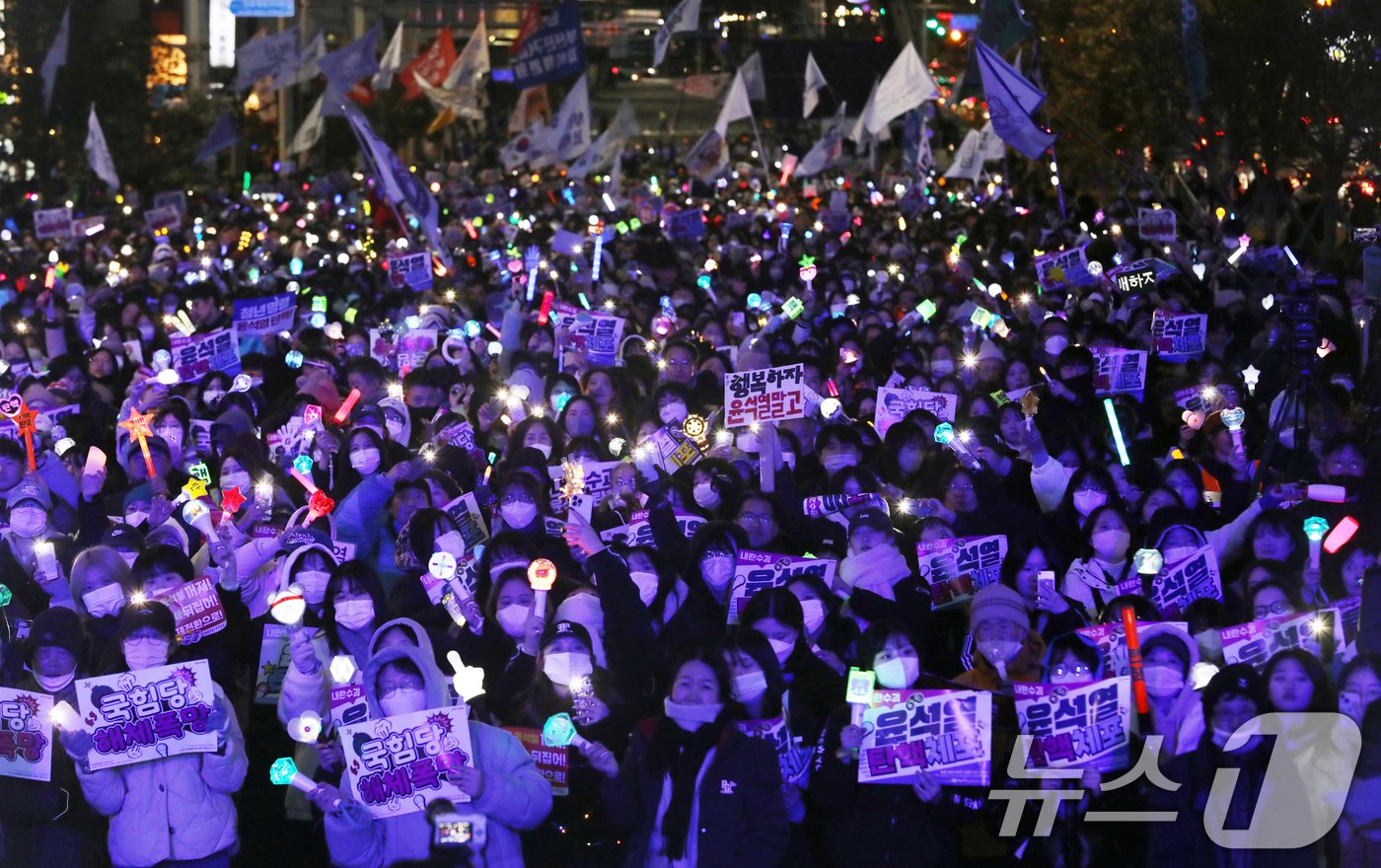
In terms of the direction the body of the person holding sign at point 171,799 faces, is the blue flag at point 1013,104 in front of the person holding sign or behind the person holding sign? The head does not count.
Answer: behind

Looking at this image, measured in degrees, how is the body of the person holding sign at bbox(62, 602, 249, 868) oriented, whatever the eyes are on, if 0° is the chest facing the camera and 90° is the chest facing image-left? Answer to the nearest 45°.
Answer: approximately 0°

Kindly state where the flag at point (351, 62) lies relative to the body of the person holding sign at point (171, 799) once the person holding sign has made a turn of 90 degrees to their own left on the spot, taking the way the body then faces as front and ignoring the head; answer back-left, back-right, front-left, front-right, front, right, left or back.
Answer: left

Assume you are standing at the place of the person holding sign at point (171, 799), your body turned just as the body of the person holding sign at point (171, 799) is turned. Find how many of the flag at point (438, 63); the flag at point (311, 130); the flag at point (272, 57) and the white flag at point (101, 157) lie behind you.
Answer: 4

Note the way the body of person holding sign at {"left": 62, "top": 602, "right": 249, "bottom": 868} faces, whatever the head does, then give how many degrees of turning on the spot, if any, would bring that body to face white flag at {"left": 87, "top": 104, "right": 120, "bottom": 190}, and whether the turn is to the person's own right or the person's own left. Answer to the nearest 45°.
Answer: approximately 180°

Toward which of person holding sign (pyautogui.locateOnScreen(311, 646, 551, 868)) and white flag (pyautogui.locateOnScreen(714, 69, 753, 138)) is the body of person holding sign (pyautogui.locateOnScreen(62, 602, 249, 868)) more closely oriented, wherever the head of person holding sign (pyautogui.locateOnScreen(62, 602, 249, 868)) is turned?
the person holding sign

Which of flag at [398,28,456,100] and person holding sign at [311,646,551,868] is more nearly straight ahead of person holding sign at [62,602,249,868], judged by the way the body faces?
the person holding sign

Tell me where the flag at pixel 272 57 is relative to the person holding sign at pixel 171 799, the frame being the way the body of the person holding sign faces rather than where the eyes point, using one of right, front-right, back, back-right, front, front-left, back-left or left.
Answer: back

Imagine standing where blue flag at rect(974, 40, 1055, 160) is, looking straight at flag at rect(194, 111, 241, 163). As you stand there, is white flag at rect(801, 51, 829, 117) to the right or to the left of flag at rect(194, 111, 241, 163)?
right

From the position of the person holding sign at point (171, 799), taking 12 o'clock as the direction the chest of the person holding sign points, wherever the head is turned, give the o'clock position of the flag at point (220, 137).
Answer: The flag is roughly at 6 o'clock from the person holding sign.

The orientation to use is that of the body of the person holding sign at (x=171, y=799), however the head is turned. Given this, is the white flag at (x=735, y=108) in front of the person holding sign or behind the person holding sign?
behind

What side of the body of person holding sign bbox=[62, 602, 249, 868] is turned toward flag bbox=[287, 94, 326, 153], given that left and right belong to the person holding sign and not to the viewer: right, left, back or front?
back

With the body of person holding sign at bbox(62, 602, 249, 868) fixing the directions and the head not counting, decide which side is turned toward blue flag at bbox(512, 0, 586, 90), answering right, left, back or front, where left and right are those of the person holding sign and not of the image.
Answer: back
